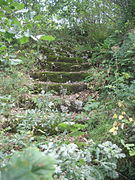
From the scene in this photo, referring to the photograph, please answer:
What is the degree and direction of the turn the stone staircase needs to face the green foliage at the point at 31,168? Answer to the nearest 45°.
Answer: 0° — it already faces it

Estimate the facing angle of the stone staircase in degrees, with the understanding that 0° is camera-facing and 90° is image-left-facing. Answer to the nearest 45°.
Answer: approximately 0°
